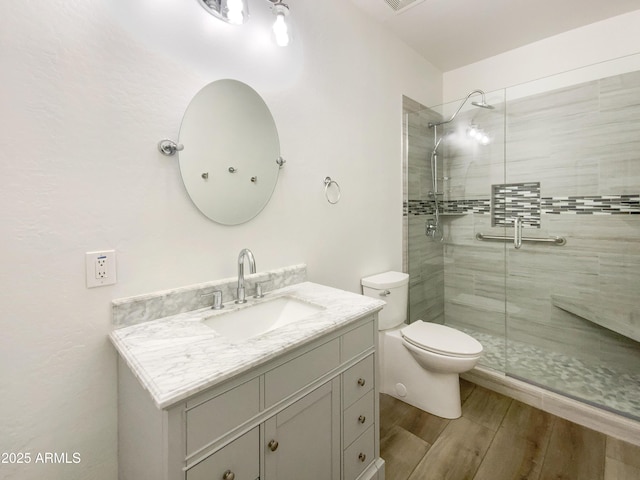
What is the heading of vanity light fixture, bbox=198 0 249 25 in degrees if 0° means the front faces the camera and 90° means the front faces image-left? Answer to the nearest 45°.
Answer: approximately 315°

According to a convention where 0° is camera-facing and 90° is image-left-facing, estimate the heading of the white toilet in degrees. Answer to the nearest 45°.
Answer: approximately 315°

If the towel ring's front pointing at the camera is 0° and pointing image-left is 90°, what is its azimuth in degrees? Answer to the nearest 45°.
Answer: approximately 315°
